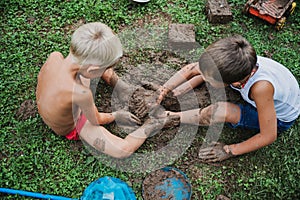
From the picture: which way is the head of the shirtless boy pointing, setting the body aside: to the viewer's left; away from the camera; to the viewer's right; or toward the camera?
to the viewer's right

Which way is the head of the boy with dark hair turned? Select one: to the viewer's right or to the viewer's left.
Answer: to the viewer's left

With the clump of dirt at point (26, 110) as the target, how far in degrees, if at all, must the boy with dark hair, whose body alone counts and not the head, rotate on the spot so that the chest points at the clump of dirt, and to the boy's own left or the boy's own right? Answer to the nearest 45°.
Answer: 0° — they already face it

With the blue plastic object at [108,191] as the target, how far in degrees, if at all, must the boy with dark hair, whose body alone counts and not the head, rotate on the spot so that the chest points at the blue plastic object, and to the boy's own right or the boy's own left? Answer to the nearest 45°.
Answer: approximately 45° to the boy's own left

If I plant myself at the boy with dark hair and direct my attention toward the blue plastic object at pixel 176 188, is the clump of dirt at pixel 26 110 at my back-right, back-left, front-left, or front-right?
front-right

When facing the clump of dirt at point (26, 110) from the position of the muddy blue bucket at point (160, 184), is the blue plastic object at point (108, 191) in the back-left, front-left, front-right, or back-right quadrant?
front-left

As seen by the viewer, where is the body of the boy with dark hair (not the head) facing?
to the viewer's left
